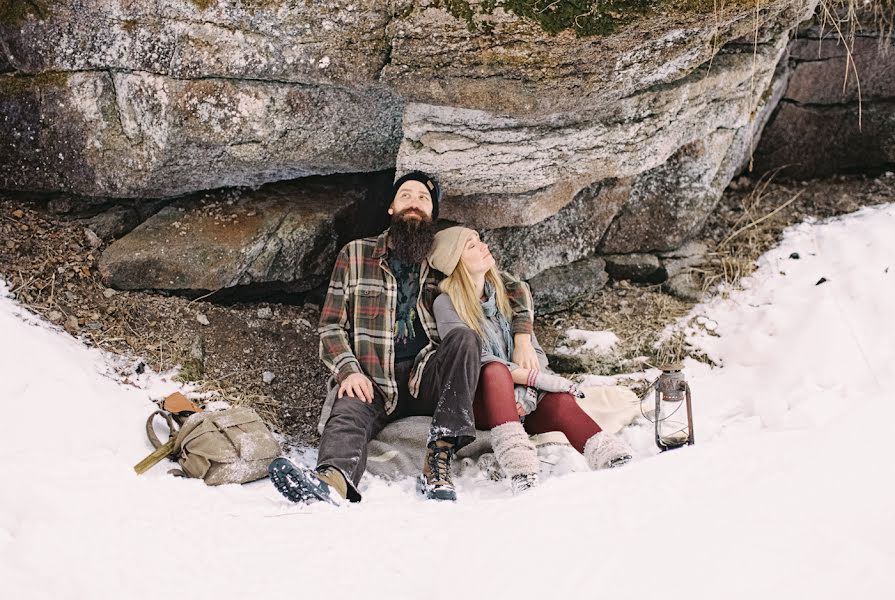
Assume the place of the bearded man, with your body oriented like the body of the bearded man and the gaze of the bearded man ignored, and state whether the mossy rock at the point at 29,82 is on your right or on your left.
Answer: on your right

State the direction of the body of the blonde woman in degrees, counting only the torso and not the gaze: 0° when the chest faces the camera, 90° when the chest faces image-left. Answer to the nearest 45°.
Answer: approximately 315°

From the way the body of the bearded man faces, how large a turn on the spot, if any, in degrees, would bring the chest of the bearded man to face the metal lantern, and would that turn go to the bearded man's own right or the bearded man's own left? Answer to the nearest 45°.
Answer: approximately 90° to the bearded man's own left

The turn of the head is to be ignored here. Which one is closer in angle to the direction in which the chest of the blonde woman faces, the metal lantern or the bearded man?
the metal lantern

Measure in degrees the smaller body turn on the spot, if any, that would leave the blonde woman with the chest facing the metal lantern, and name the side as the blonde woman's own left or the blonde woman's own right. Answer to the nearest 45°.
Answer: approximately 45° to the blonde woman's own left

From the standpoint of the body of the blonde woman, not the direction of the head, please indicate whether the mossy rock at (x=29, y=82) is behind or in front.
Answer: behind

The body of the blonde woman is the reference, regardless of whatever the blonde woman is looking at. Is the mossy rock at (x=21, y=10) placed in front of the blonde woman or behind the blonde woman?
behind

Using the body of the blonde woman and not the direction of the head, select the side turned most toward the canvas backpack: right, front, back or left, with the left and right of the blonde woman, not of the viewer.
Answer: right

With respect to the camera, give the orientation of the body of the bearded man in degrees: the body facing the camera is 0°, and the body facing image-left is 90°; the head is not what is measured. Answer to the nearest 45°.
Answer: approximately 0°
